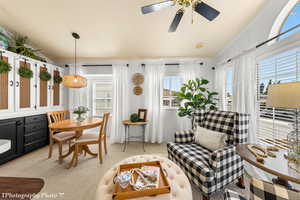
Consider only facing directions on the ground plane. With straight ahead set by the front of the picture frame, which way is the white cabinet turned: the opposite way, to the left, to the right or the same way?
to the left

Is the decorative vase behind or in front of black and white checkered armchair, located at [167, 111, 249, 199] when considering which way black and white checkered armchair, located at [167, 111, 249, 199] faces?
in front

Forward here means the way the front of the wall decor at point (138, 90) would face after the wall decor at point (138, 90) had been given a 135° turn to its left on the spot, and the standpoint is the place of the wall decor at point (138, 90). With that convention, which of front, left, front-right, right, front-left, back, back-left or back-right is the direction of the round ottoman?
back-right

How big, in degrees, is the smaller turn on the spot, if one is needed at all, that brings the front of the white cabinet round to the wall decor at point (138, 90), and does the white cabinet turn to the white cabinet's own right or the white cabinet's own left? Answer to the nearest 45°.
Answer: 0° — it already faces it

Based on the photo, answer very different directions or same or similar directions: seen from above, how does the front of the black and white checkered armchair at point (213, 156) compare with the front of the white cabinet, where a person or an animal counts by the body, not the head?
very different directions

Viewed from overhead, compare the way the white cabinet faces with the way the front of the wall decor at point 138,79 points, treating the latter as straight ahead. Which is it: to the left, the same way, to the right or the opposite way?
to the left

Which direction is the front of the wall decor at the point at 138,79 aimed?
toward the camera

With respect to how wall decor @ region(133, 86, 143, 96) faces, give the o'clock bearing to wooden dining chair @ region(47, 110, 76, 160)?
The wooden dining chair is roughly at 2 o'clock from the wall decor.

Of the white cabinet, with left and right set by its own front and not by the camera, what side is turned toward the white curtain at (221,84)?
front

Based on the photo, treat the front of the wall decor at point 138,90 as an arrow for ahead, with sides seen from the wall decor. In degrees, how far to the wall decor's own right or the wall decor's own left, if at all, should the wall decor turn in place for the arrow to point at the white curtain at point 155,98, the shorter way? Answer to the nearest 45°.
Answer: approximately 45° to the wall decor's own left

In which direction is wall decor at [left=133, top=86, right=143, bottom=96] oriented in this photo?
toward the camera

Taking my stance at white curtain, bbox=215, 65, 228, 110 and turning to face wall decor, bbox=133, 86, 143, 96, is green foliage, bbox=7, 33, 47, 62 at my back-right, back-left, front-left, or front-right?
front-left

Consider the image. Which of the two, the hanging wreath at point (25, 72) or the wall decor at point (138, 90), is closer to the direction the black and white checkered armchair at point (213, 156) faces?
the hanging wreath

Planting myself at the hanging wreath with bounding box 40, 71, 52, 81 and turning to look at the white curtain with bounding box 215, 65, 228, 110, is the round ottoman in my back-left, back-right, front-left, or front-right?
front-right
